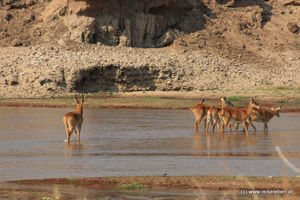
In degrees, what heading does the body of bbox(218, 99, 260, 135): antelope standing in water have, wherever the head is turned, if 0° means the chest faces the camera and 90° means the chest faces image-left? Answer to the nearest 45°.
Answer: approximately 270°
